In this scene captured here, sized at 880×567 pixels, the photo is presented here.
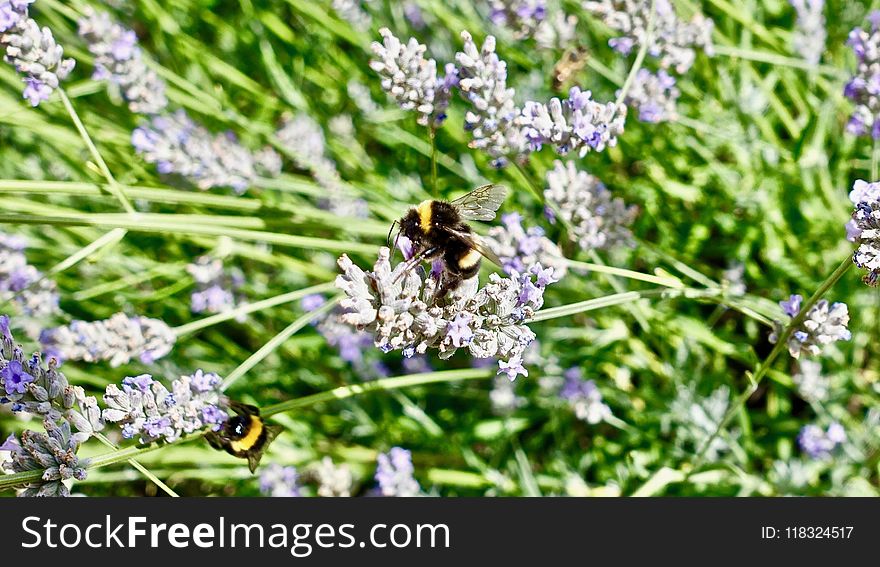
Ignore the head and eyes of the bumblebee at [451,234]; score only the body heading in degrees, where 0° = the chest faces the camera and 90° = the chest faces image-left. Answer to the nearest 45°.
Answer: approximately 90°

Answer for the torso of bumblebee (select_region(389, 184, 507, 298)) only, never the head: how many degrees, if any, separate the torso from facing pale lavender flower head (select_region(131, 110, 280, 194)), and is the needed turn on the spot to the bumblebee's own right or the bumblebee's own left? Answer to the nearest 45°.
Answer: approximately 45° to the bumblebee's own right
